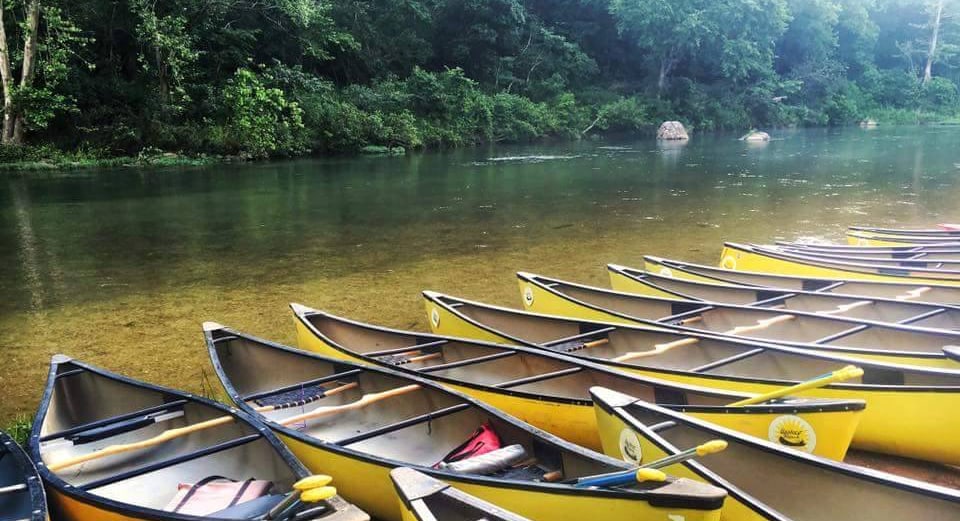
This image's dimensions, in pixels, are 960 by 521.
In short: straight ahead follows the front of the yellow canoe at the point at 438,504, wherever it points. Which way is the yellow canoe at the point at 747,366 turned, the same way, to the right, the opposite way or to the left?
the same way
